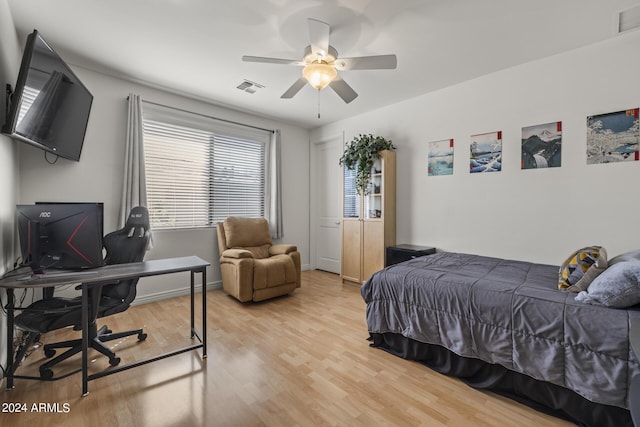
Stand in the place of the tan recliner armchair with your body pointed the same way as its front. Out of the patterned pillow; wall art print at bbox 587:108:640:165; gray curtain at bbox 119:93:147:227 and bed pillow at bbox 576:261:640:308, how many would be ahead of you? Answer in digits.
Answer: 3

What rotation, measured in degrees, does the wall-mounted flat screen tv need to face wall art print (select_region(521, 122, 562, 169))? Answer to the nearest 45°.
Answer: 0° — it already faces it

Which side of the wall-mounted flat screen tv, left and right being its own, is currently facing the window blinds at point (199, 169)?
left

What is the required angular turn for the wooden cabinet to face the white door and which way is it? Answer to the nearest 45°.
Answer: approximately 90° to its right

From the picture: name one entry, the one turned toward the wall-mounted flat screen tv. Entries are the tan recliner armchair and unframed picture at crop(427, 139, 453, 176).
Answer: the unframed picture

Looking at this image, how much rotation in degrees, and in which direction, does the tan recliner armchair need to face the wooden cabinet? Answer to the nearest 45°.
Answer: approximately 45° to its left

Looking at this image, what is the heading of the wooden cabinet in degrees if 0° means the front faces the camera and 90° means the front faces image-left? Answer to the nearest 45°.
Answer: approximately 45°

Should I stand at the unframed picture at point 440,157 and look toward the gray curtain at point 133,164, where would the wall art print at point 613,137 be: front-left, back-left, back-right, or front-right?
back-left

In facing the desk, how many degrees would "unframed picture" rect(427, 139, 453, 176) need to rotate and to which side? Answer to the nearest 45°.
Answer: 0° — it already faces it

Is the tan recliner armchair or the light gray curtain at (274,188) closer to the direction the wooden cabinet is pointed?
the tan recliner armchair

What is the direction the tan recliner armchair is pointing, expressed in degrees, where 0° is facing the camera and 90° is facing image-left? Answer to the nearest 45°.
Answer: approximately 315°

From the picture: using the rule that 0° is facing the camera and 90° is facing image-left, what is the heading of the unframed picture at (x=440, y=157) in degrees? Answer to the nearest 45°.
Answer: approximately 45°
